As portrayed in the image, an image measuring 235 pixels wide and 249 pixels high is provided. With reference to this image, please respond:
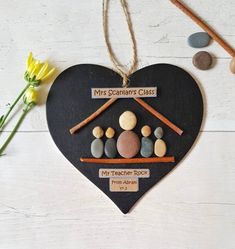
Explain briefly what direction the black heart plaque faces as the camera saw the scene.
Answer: facing the viewer
